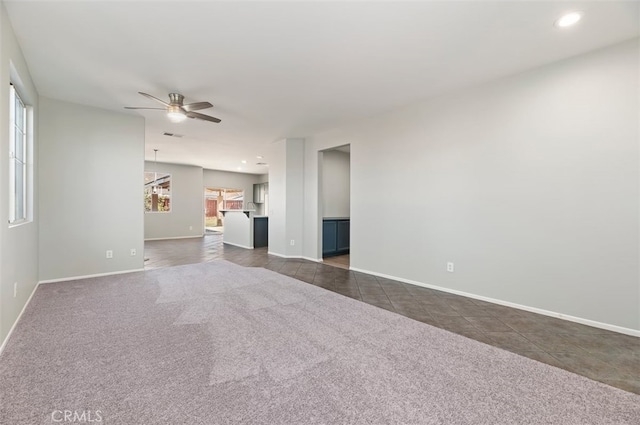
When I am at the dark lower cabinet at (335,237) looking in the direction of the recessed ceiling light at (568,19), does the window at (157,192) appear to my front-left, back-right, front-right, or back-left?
back-right

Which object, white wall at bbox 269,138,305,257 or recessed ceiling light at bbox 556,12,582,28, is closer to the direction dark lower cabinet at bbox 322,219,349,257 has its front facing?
the recessed ceiling light

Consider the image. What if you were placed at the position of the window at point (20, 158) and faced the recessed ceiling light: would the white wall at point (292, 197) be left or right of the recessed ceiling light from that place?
left
